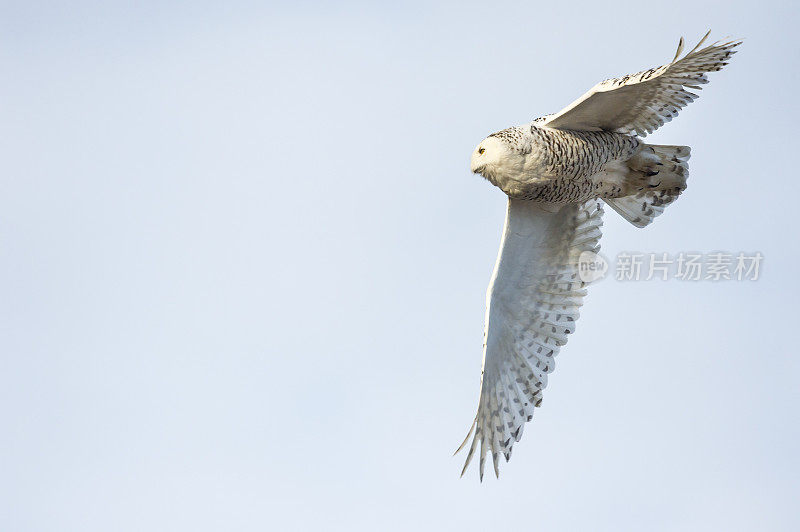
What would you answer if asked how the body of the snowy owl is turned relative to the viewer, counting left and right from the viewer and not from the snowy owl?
facing to the left of the viewer
